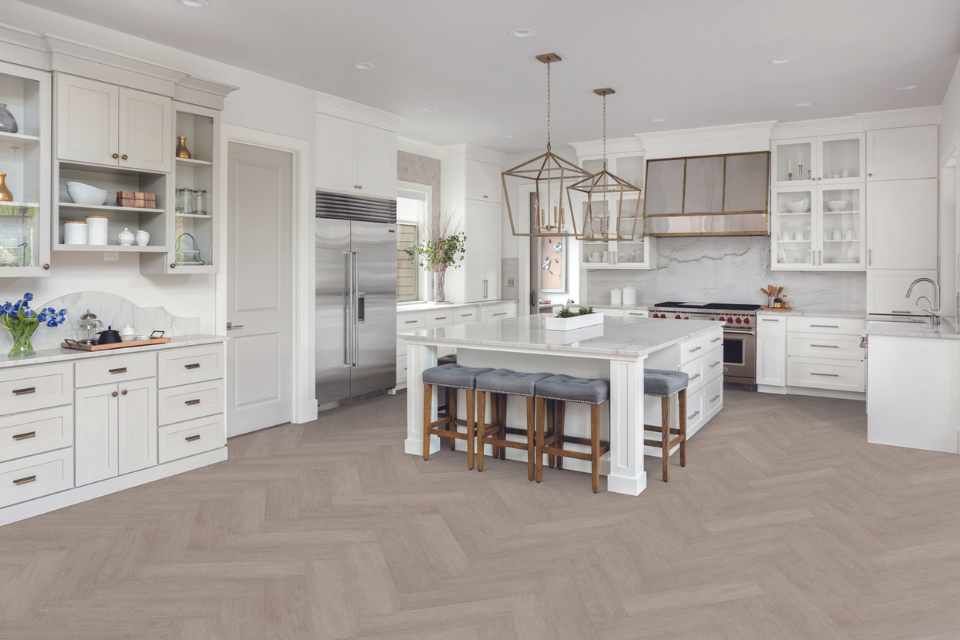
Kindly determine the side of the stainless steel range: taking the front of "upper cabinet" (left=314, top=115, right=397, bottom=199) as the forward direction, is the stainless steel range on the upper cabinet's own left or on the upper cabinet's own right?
on the upper cabinet's own left

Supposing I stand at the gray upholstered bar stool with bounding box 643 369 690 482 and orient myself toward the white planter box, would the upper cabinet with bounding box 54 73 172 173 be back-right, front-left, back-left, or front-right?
front-left

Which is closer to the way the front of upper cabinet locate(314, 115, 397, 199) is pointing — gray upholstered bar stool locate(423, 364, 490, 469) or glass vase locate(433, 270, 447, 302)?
the gray upholstered bar stool

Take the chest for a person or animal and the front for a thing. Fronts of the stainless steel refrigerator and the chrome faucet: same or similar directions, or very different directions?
very different directions

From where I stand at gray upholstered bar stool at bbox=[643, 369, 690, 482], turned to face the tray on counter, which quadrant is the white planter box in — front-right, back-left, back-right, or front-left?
front-right

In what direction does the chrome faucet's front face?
to the viewer's left

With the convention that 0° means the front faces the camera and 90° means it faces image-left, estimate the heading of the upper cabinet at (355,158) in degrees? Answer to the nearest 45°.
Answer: approximately 315°

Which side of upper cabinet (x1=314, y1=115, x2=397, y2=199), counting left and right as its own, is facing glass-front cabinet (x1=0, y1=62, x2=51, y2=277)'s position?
right

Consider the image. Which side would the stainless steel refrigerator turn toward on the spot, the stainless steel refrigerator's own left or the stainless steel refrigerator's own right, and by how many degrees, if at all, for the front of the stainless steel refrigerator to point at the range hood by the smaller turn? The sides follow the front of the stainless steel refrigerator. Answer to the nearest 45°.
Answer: approximately 45° to the stainless steel refrigerator's own left

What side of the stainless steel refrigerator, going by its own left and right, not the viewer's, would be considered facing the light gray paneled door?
right

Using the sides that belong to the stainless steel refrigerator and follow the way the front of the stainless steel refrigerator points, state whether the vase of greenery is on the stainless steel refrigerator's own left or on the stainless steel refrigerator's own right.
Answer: on the stainless steel refrigerator's own left

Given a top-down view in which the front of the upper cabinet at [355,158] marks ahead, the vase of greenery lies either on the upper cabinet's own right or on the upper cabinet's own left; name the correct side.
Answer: on the upper cabinet's own left

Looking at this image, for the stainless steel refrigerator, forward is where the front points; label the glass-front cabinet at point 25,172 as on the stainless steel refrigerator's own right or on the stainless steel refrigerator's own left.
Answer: on the stainless steel refrigerator's own right
